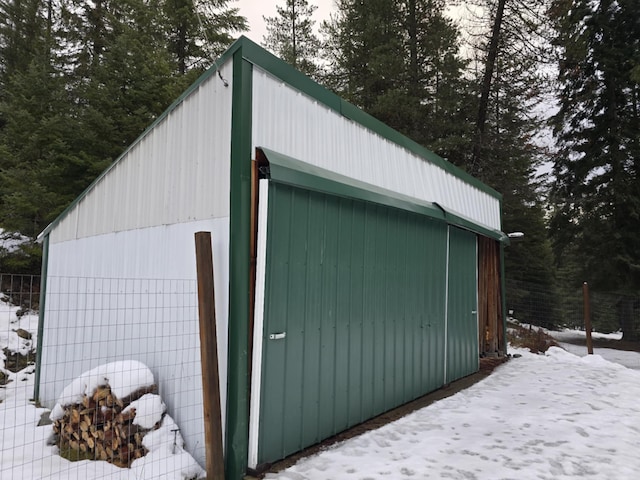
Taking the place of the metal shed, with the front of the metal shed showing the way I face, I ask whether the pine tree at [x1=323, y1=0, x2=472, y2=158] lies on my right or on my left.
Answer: on my left

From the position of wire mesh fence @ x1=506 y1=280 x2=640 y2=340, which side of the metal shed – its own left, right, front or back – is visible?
left

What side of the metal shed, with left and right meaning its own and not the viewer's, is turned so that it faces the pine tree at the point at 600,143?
left

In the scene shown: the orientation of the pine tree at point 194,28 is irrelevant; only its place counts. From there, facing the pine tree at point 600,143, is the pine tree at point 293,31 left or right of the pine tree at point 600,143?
left

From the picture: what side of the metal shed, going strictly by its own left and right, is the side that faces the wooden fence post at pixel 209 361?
right

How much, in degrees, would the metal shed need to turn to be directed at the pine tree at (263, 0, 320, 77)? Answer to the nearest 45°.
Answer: approximately 135° to its left
